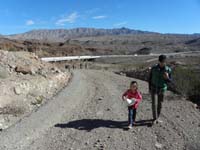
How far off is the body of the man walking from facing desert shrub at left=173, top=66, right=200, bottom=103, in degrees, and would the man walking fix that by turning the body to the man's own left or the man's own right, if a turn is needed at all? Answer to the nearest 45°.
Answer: approximately 180°

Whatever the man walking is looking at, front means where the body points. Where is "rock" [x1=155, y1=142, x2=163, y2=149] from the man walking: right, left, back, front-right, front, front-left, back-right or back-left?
front

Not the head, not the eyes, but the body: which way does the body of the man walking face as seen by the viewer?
toward the camera

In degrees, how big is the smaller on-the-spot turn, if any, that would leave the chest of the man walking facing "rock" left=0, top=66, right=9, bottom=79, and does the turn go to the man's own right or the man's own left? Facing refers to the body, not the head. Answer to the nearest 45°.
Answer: approximately 135° to the man's own right

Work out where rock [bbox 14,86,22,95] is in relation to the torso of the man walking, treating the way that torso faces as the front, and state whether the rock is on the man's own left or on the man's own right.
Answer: on the man's own right

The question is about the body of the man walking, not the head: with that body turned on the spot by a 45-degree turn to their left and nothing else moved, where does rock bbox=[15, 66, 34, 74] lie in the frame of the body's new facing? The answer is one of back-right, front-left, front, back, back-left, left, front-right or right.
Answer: back

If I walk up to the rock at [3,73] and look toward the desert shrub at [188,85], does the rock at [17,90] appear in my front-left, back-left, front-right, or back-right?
front-right
